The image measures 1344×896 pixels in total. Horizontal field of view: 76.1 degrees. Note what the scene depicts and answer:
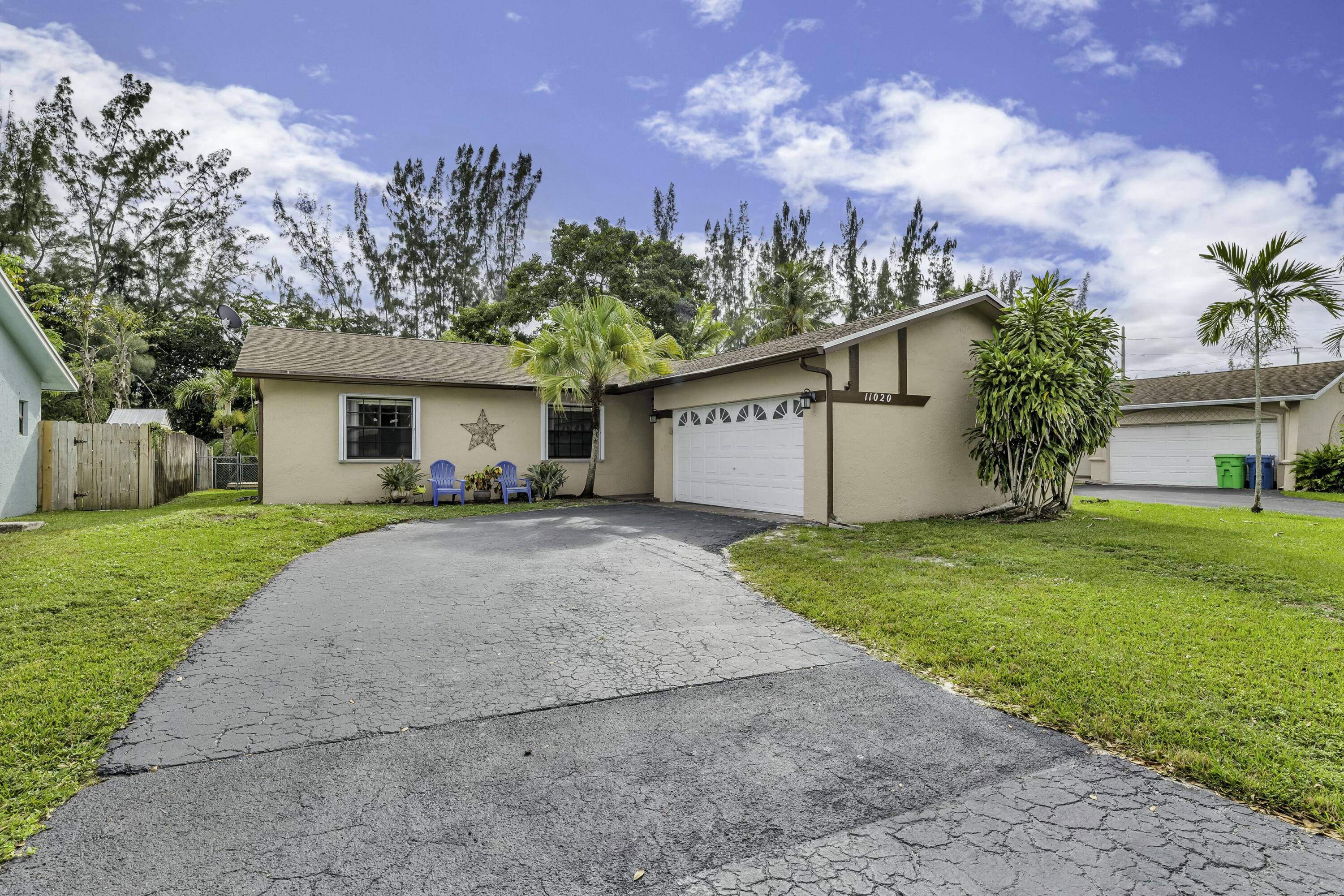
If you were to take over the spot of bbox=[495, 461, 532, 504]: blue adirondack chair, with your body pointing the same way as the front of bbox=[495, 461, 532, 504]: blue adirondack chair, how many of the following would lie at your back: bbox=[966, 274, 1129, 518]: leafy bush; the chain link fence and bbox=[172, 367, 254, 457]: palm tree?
2

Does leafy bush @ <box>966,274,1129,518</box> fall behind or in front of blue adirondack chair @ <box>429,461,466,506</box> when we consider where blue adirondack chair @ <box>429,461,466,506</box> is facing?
in front

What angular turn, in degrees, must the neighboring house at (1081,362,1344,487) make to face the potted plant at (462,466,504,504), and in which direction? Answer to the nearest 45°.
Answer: approximately 45° to its right

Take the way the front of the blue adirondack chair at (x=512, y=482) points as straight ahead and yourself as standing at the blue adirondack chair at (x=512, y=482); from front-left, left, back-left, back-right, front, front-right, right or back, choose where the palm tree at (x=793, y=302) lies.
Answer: left

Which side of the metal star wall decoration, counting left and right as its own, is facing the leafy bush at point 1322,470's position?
left

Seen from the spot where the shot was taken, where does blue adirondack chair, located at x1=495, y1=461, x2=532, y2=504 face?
facing the viewer and to the right of the viewer

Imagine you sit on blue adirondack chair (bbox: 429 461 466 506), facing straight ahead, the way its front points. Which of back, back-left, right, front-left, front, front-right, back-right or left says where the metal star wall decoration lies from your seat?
left

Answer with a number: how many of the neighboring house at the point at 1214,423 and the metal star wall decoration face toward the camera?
2

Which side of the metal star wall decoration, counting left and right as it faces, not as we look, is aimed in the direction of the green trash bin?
left
